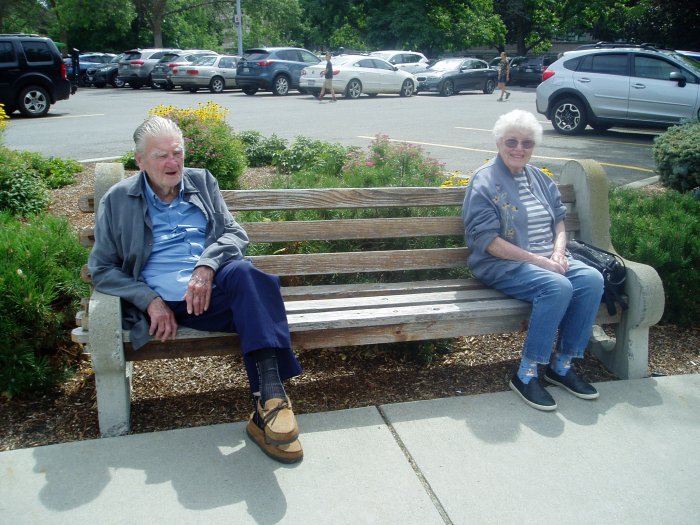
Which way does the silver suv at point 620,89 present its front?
to the viewer's right

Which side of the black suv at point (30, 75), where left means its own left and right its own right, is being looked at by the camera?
left
